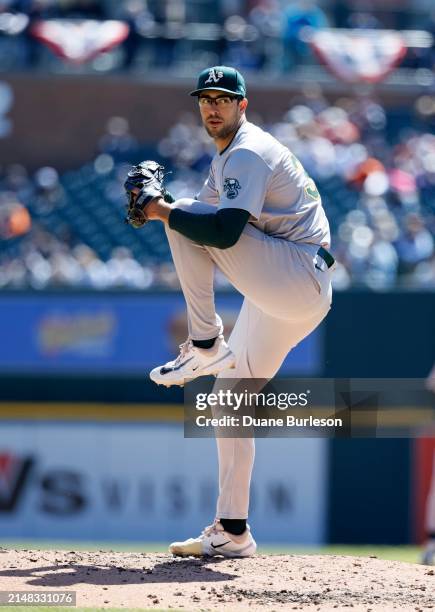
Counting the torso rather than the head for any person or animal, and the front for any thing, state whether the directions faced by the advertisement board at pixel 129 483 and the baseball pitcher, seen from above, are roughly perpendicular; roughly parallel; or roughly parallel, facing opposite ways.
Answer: roughly perpendicular

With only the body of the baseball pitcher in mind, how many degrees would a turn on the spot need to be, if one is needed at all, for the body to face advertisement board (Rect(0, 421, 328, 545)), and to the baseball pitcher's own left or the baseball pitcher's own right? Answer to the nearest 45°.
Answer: approximately 90° to the baseball pitcher's own right

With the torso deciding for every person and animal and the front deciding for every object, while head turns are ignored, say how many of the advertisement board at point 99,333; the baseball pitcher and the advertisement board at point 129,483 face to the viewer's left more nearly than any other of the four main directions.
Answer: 1

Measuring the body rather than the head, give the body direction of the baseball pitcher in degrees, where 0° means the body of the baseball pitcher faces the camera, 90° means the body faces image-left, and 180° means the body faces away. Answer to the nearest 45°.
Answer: approximately 90°

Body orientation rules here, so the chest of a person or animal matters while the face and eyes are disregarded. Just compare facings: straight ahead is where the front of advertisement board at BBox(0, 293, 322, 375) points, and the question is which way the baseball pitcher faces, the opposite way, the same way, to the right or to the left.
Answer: to the right

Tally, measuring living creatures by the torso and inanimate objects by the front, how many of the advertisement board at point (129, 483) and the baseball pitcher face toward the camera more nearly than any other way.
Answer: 1

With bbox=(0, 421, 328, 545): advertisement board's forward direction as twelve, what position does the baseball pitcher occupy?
The baseball pitcher is roughly at 12 o'clock from the advertisement board.

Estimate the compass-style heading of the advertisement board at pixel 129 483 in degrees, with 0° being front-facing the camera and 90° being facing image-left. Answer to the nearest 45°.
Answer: approximately 0°

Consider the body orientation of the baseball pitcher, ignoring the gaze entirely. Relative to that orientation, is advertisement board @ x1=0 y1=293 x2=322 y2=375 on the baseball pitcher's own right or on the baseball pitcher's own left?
on the baseball pitcher's own right
